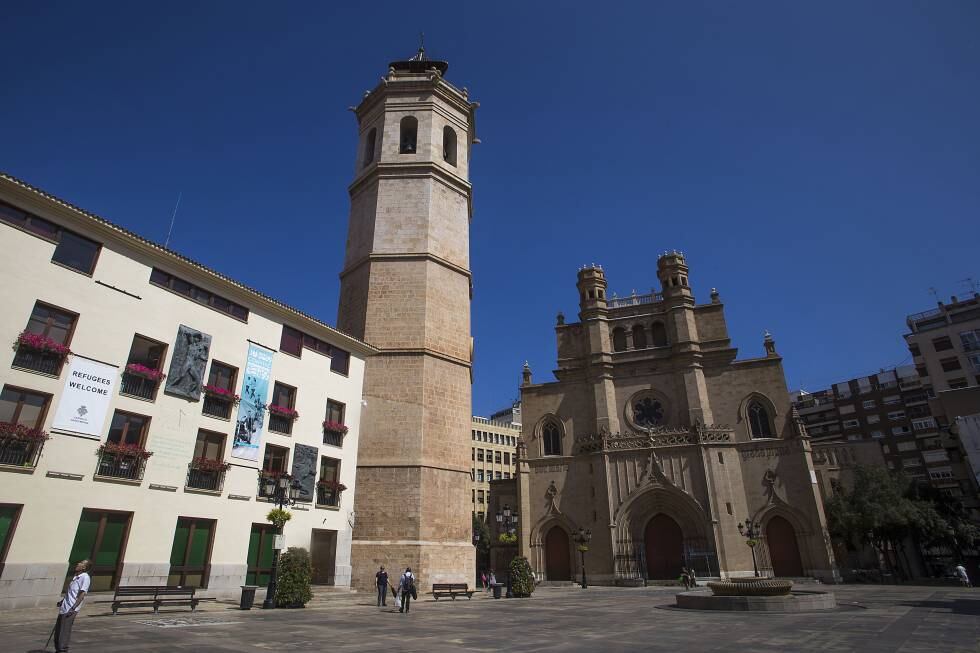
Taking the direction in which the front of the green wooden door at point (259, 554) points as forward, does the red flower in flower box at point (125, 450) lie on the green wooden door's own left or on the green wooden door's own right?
on the green wooden door's own right

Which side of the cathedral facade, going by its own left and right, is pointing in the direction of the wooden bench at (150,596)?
front

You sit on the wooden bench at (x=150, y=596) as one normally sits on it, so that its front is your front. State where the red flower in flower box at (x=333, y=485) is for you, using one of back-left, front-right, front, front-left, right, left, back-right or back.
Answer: back-left

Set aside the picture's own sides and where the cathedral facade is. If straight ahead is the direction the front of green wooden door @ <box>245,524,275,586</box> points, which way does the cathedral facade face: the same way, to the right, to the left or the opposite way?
to the right

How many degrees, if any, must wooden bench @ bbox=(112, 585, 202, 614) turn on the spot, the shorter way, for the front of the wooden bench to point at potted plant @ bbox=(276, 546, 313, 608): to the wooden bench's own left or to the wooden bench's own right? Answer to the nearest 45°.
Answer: approximately 90° to the wooden bench's own left

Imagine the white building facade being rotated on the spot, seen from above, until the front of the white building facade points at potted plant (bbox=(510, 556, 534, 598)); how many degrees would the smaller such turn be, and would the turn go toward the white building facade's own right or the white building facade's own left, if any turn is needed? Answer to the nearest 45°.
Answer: approximately 45° to the white building facade's own left

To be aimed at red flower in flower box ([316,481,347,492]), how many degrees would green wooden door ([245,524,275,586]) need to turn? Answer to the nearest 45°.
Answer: approximately 90° to its left

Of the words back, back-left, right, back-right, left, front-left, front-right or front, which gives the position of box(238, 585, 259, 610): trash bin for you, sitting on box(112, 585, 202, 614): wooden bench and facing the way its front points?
left

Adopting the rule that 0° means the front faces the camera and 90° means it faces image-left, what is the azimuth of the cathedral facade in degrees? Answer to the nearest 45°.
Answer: approximately 0°

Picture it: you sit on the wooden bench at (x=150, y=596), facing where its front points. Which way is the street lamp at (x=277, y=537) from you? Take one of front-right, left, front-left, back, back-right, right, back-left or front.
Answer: left

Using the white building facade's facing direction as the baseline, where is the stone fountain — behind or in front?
in front

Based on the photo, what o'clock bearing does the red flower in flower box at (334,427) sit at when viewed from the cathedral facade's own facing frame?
The red flower in flower box is roughly at 1 o'clock from the cathedral facade.

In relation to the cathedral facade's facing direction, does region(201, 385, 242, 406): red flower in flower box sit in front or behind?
in front

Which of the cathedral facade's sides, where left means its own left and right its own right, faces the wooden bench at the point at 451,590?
front

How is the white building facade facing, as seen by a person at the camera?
facing the viewer and to the right of the viewer

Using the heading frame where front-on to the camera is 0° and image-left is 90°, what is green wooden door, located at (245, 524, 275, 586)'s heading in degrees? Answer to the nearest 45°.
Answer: approximately 315°
